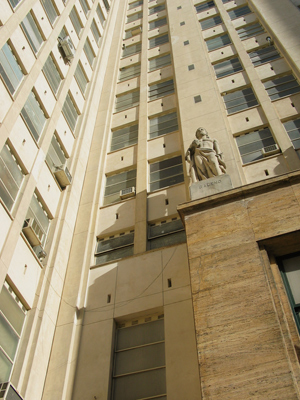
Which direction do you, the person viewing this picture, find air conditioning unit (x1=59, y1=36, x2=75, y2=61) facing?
facing the viewer and to the right of the viewer

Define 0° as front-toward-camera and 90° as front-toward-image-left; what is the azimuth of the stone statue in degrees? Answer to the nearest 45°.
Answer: approximately 0°

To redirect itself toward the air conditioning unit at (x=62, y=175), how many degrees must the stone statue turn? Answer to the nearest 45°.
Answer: approximately 90° to its right

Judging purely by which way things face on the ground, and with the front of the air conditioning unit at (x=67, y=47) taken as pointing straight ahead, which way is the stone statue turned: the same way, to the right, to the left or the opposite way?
to the right

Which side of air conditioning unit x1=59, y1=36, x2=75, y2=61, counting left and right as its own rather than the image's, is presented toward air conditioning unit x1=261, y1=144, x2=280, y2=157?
front

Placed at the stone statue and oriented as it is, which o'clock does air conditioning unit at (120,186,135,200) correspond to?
The air conditioning unit is roughly at 4 o'clock from the stone statue.
